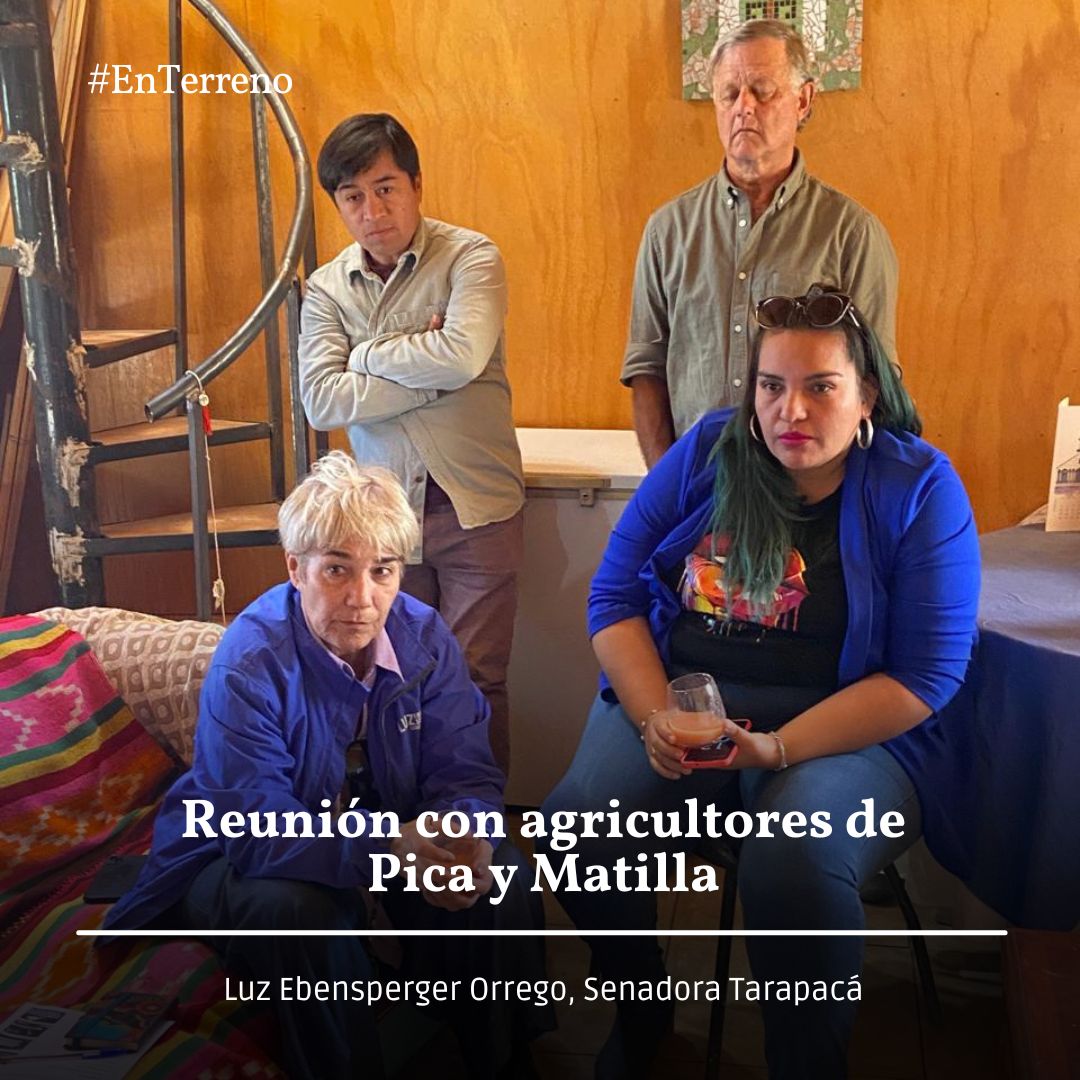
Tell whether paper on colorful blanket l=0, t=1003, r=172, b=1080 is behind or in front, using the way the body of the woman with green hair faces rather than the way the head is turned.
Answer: in front

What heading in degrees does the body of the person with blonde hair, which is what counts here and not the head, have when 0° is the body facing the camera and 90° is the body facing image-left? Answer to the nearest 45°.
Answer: approximately 315°

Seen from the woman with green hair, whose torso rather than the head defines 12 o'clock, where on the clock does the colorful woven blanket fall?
The colorful woven blanket is roughly at 1 o'clock from the woman with green hair.

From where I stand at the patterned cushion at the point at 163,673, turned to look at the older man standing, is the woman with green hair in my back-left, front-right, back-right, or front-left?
front-right

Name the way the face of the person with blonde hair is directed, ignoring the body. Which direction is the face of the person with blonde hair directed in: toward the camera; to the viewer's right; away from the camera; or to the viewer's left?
toward the camera

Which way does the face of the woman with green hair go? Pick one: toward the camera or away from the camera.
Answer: toward the camera

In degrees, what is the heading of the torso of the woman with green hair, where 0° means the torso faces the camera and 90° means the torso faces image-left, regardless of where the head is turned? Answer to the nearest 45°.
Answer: approximately 45°

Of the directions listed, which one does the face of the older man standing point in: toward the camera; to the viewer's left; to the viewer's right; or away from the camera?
toward the camera

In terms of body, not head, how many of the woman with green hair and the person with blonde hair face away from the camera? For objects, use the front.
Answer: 0
